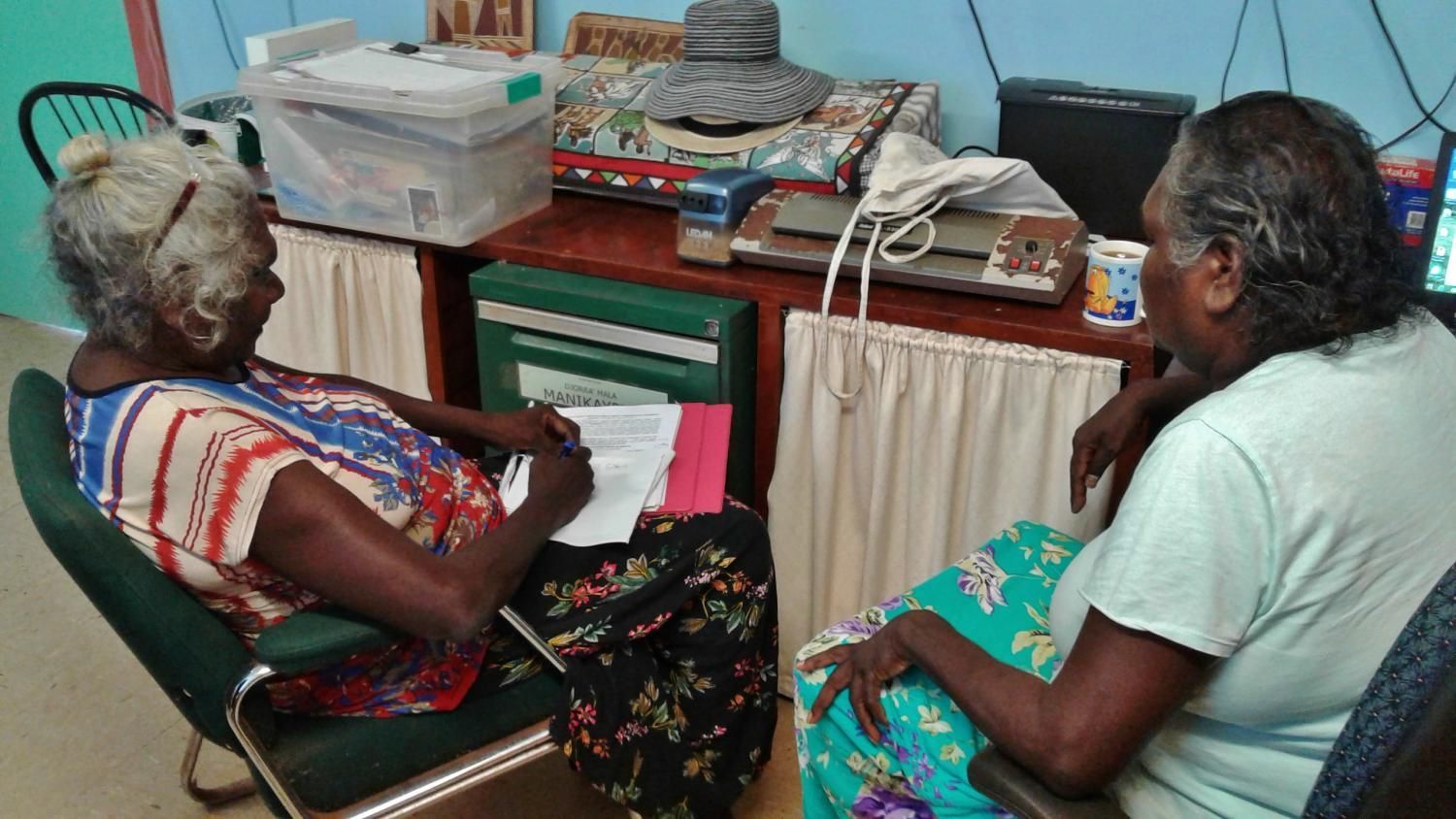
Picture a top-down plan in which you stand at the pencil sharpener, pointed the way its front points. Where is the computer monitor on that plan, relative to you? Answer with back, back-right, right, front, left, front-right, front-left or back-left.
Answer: back-left

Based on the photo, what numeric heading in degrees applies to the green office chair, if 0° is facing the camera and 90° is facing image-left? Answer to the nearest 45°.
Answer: approximately 270°

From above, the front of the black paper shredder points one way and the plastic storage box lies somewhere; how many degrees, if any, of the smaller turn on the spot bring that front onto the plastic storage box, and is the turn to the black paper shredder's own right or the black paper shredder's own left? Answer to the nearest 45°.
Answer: approximately 90° to the black paper shredder's own right

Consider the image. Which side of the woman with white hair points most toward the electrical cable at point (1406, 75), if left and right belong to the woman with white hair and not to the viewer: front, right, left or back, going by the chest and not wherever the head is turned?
front

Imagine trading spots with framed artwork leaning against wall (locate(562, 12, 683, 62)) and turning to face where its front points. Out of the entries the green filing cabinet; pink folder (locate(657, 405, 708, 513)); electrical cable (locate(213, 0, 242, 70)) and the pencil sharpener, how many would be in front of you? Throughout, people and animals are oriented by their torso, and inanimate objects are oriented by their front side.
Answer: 3

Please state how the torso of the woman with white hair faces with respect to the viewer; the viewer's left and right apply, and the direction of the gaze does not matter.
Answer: facing to the right of the viewer

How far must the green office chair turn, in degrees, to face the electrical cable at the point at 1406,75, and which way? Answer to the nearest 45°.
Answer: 0° — it already faces it

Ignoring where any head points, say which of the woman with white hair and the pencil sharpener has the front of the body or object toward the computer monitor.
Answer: the woman with white hair

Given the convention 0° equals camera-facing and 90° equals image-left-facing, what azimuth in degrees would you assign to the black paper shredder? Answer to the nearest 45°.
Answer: approximately 0°

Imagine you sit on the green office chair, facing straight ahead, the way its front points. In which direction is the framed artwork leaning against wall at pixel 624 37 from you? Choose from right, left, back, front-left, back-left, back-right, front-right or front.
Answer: front-left

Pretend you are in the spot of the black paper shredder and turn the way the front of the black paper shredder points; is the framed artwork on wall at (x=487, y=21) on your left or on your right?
on your right

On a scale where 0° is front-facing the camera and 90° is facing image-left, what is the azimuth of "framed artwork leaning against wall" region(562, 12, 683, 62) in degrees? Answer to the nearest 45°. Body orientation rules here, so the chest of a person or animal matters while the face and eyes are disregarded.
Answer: approximately 0°
